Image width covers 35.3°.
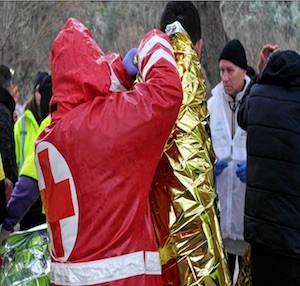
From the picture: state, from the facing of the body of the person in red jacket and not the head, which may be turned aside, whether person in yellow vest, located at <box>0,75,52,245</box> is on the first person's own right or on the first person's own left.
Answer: on the first person's own left

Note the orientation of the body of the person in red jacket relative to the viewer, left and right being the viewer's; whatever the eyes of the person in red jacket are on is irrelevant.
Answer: facing away from the viewer and to the right of the viewer

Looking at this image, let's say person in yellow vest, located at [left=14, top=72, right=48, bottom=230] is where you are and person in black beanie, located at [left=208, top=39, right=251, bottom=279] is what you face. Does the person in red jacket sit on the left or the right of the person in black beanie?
right

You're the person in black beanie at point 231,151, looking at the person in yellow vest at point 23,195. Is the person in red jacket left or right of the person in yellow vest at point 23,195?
left

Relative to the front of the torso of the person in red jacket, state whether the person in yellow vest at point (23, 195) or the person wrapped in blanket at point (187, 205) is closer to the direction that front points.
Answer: the person wrapped in blanket

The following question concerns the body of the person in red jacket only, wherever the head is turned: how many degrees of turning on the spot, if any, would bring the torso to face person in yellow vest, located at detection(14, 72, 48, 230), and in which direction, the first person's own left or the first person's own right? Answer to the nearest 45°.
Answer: approximately 45° to the first person's own left

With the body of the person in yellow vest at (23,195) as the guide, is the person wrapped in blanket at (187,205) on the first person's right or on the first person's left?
on the first person's left
